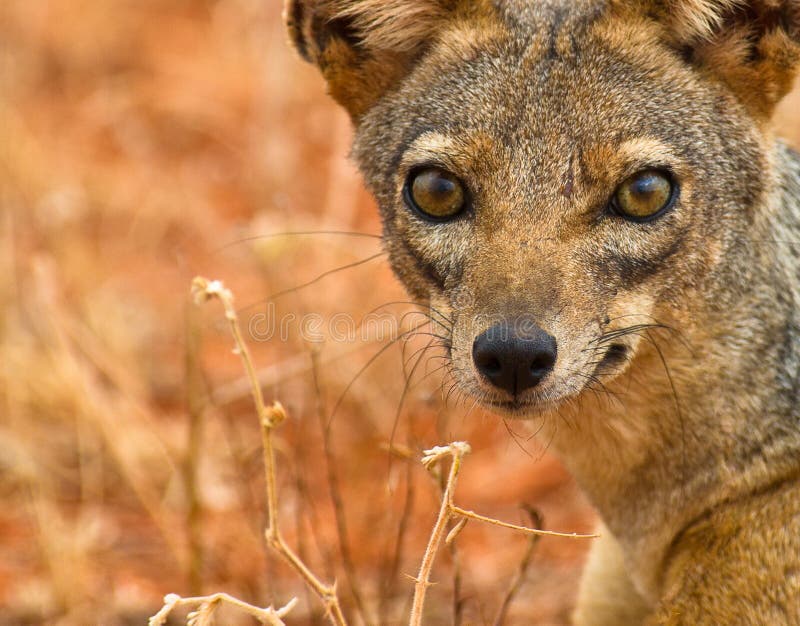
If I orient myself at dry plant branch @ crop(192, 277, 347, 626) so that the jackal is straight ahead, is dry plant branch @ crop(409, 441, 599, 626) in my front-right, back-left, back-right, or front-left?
front-right

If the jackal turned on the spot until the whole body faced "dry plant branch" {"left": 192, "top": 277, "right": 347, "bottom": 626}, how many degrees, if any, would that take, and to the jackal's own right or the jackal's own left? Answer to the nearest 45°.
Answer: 0° — it already faces it

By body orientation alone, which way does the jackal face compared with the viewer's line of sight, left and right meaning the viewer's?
facing the viewer and to the left of the viewer

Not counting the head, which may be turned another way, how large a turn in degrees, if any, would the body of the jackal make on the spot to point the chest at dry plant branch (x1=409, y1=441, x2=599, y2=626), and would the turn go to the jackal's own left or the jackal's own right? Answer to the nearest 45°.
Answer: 0° — it already faces it

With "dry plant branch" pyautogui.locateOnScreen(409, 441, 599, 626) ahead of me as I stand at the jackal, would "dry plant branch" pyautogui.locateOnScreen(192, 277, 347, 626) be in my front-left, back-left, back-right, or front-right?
front-right

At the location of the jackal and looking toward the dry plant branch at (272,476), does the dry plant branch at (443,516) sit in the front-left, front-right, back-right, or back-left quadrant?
front-left
